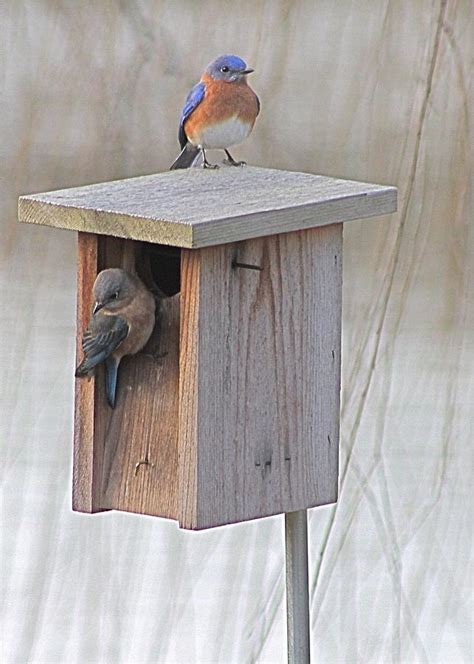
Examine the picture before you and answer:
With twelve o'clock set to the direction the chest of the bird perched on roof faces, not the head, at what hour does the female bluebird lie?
The female bluebird is roughly at 2 o'clock from the bird perched on roof.

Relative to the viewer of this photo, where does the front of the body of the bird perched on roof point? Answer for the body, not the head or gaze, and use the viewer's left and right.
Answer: facing the viewer and to the right of the viewer

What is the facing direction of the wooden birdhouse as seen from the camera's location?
facing the viewer and to the left of the viewer
